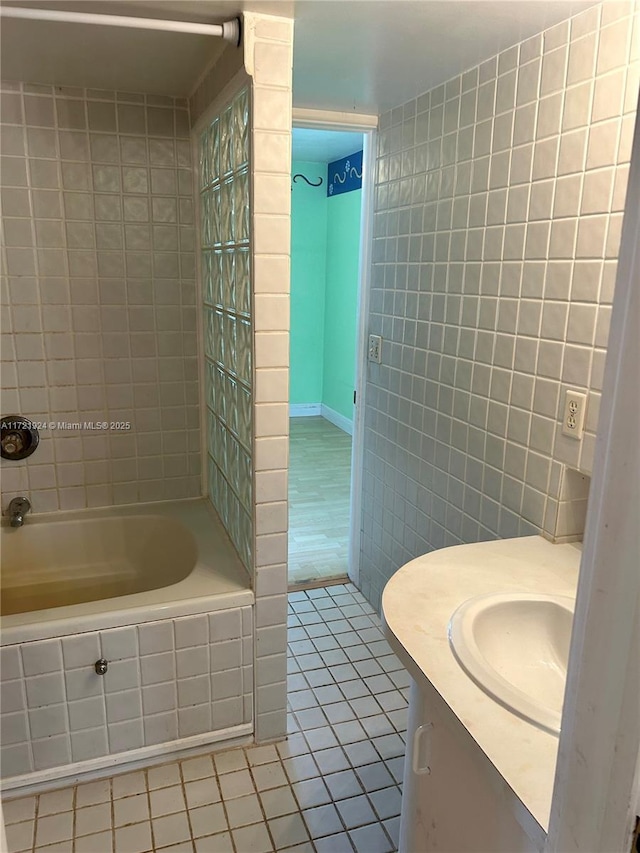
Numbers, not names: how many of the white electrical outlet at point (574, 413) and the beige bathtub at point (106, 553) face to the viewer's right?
0

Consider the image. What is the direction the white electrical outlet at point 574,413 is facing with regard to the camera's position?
facing the viewer and to the left of the viewer

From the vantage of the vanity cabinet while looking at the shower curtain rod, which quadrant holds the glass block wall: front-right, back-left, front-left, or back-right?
front-right

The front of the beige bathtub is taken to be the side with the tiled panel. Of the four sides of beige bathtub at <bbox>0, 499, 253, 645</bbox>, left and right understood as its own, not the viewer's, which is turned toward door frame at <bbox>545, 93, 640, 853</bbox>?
front

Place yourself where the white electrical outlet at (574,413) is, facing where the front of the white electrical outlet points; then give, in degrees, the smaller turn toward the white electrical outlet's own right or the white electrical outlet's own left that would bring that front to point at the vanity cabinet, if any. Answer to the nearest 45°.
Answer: approximately 45° to the white electrical outlet's own left

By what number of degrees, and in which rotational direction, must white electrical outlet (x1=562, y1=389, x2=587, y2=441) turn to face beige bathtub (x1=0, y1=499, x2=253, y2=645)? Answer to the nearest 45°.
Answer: approximately 45° to its right

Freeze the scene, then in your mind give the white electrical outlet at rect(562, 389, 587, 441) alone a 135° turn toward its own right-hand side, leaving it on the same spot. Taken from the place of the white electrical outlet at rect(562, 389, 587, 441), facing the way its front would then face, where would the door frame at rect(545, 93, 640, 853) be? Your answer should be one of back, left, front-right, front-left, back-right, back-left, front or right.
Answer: back

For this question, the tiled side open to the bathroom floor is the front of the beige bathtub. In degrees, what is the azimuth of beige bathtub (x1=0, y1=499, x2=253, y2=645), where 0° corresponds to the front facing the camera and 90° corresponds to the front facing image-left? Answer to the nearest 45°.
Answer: approximately 0°

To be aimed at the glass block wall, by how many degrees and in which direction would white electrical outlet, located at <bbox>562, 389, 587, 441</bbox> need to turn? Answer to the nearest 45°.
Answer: approximately 45° to its right

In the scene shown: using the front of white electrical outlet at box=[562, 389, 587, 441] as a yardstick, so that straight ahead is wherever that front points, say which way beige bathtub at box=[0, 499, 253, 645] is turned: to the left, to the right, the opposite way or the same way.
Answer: to the left
